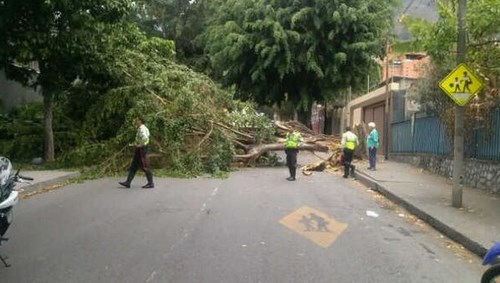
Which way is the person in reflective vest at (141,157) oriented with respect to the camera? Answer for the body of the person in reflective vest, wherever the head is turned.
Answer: to the viewer's left

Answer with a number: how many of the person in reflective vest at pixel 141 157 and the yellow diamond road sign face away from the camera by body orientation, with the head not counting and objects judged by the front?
0

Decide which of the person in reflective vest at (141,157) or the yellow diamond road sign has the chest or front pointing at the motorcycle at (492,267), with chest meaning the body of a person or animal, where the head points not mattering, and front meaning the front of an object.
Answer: the yellow diamond road sign

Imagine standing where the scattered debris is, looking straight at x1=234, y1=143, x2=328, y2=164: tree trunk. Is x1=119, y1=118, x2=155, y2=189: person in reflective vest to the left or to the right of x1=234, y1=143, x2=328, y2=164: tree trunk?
left

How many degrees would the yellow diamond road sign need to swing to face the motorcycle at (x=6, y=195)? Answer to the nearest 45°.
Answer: approximately 45° to its right

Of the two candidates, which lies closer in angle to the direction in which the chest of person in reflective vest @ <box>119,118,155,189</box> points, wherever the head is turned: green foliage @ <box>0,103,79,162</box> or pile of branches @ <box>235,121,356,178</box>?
the green foliage

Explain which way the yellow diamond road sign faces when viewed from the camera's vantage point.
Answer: facing the viewer

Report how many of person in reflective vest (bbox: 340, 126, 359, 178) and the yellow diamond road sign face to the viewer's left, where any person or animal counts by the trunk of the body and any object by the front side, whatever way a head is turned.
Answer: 0

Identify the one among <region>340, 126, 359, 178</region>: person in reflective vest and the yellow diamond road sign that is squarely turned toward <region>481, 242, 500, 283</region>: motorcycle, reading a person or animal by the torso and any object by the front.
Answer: the yellow diamond road sign
